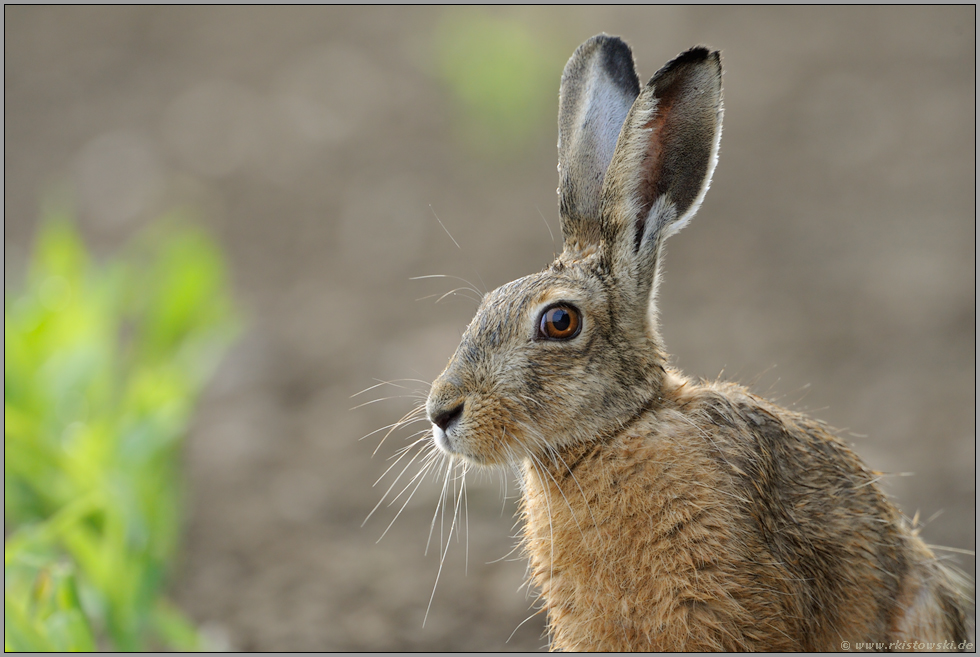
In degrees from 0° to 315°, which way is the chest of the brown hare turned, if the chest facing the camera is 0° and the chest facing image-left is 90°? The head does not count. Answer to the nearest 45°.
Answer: approximately 90°

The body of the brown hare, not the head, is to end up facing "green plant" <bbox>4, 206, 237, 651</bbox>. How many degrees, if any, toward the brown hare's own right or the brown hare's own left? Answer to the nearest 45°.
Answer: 0° — it already faces it
